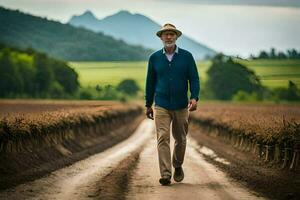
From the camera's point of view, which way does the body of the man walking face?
toward the camera

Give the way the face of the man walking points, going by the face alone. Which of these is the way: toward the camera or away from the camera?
toward the camera
